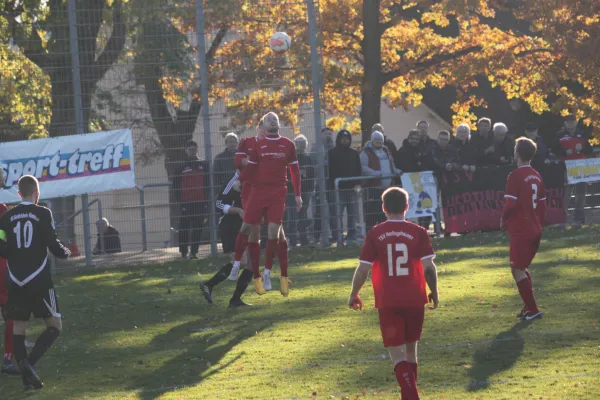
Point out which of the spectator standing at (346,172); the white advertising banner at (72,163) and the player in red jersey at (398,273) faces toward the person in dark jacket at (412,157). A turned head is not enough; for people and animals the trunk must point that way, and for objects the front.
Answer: the player in red jersey

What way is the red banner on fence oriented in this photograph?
toward the camera

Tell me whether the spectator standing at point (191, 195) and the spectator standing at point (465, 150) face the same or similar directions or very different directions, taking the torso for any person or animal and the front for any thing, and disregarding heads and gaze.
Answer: same or similar directions

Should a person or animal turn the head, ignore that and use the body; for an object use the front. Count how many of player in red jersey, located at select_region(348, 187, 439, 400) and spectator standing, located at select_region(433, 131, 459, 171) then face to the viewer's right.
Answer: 0

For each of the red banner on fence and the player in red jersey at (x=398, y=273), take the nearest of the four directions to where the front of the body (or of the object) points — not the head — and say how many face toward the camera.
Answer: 1

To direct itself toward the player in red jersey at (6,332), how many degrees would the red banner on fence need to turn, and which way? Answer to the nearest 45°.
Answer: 0° — it already faces them

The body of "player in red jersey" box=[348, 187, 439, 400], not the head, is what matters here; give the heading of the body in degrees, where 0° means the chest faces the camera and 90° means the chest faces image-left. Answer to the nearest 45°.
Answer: approximately 180°

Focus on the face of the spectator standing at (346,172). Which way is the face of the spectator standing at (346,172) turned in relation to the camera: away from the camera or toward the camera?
toward the camera

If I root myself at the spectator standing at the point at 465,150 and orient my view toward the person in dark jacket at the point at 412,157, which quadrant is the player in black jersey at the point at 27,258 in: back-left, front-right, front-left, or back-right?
front-left

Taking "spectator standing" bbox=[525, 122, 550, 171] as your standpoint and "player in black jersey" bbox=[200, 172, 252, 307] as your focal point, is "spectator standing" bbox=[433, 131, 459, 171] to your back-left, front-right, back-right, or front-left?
front-right

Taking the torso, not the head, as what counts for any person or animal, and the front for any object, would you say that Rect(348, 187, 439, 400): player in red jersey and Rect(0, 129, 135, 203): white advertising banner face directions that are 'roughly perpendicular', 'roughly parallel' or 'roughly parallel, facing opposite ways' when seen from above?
roughly parallel, facing opposite ways

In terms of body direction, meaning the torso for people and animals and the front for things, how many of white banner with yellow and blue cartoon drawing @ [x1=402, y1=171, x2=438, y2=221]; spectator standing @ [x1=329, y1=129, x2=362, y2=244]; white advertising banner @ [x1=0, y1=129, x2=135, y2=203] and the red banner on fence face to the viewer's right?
0

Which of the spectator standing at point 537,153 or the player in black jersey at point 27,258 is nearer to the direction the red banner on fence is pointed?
the player in black jersey

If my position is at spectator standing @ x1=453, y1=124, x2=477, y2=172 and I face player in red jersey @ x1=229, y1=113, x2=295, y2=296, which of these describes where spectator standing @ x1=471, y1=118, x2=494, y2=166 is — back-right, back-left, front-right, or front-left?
back-left

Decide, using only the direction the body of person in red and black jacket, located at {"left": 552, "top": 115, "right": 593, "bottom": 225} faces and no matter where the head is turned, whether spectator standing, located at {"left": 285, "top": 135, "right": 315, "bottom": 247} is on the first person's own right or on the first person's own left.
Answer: on the first person's own right

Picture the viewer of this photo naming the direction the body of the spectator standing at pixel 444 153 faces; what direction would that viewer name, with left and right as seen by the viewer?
facing the viewer

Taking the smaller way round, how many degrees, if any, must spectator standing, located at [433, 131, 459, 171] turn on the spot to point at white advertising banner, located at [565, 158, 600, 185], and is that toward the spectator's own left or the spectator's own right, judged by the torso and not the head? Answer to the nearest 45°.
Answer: approximately 90° to the spectator's own left

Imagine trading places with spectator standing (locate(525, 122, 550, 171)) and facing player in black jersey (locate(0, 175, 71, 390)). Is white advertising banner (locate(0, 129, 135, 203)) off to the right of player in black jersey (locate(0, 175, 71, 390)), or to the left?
right

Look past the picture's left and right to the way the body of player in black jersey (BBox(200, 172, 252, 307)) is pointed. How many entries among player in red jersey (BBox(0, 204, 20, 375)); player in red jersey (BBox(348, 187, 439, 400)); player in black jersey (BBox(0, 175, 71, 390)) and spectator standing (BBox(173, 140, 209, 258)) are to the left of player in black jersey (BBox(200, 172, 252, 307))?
1
